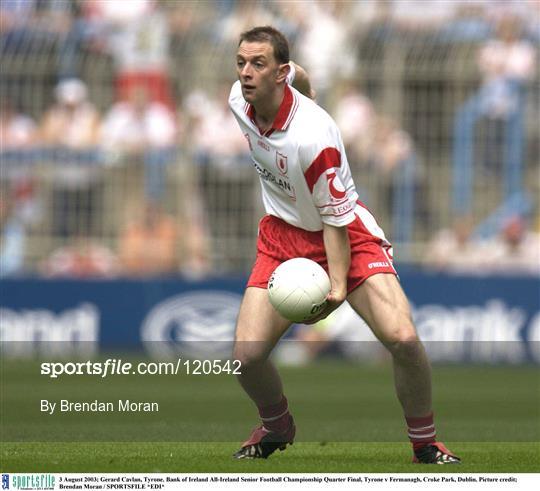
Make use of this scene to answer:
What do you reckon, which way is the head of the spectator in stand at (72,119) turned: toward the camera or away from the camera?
toward the camera

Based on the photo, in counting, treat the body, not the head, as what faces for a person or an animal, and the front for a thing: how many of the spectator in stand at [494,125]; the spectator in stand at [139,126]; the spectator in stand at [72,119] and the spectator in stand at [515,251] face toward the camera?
4

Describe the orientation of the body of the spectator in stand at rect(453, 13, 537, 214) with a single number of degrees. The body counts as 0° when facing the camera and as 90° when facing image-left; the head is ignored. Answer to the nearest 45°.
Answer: approximately 0°

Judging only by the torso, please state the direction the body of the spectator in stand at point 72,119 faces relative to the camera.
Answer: toward the camera

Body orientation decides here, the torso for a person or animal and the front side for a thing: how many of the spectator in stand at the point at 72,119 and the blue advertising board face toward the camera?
2

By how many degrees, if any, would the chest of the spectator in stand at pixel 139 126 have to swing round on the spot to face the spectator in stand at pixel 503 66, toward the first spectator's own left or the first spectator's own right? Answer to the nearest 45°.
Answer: approximately 90° to the first spectator's own left

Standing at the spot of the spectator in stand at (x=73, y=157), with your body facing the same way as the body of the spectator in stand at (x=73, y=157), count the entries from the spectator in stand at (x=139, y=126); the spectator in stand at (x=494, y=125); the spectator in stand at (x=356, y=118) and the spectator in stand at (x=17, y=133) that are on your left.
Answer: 3

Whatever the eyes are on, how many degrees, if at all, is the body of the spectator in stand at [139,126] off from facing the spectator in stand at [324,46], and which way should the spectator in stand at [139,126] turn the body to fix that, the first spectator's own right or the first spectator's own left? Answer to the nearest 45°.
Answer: approximately 90° to the first spectator's own left

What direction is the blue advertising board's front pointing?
toward the camera

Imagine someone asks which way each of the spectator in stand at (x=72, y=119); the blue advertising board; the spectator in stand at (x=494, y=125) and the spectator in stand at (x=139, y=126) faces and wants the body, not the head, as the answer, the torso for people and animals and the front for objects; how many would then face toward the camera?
4

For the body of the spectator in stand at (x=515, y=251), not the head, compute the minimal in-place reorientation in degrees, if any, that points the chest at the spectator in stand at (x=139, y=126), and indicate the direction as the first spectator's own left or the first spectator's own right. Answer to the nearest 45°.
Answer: approximately 90° to the first spectator's own right
